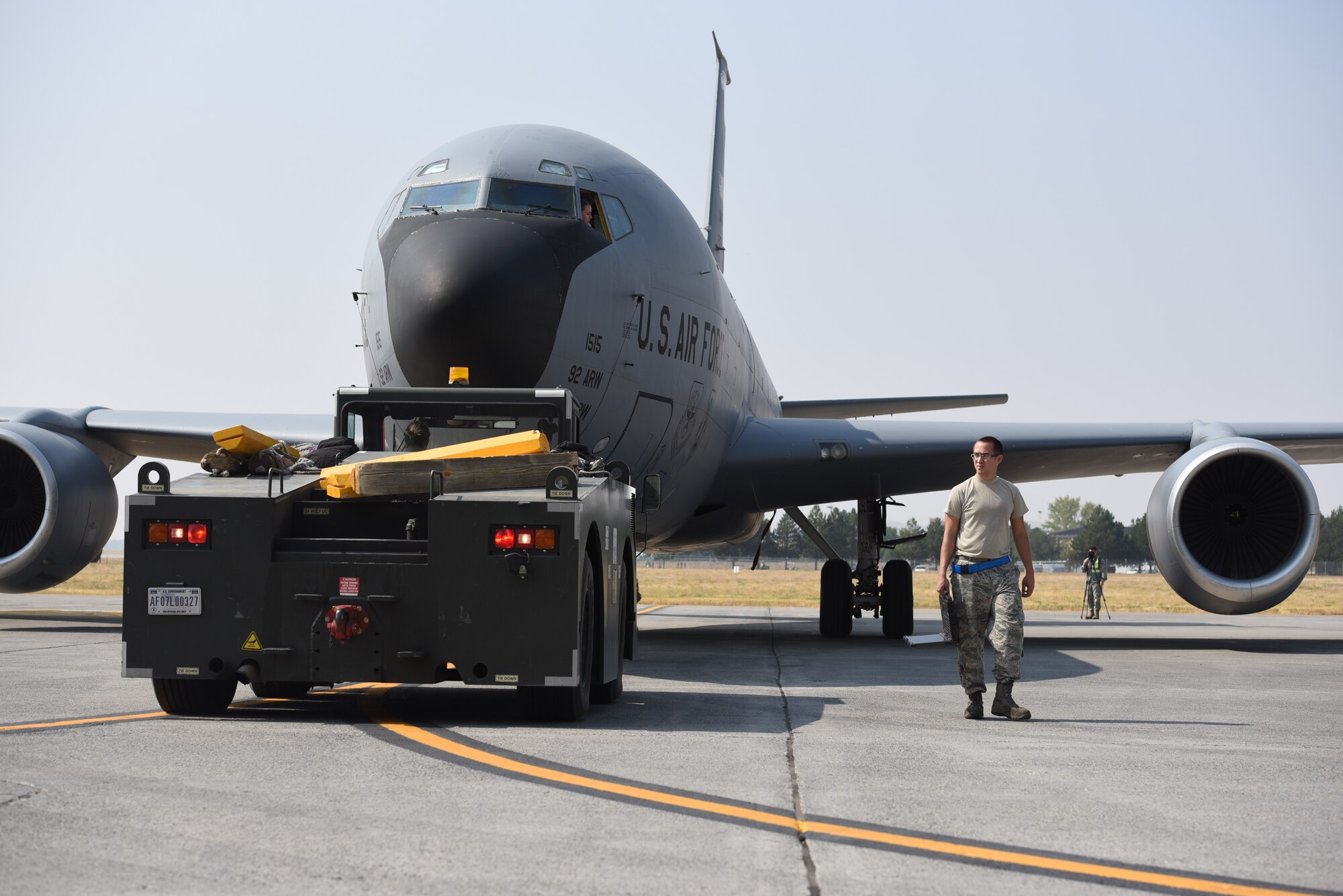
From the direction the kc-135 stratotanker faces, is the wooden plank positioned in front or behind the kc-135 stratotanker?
in front

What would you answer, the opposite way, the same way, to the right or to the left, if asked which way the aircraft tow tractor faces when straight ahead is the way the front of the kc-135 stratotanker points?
the opposite way

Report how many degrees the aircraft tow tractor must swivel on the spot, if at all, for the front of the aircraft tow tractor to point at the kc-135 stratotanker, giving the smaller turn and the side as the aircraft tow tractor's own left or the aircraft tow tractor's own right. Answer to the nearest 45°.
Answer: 0° — it already faces it

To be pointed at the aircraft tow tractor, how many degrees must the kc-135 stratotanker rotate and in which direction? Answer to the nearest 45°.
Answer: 0° — it already faces it

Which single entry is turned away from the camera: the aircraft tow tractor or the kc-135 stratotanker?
the aircraft tow tractor

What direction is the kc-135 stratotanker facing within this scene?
toward the camera

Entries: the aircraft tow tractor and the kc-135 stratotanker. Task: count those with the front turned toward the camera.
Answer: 1

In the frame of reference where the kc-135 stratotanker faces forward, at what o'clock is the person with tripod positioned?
The person with tripod is roughly at 7 o'clock from the kc-135 stratotanker.

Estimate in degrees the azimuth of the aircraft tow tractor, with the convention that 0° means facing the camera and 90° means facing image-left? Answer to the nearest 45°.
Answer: approximately 180°

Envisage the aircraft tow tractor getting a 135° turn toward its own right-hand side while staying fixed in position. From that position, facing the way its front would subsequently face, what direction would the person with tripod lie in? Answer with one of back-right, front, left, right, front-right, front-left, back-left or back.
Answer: left
